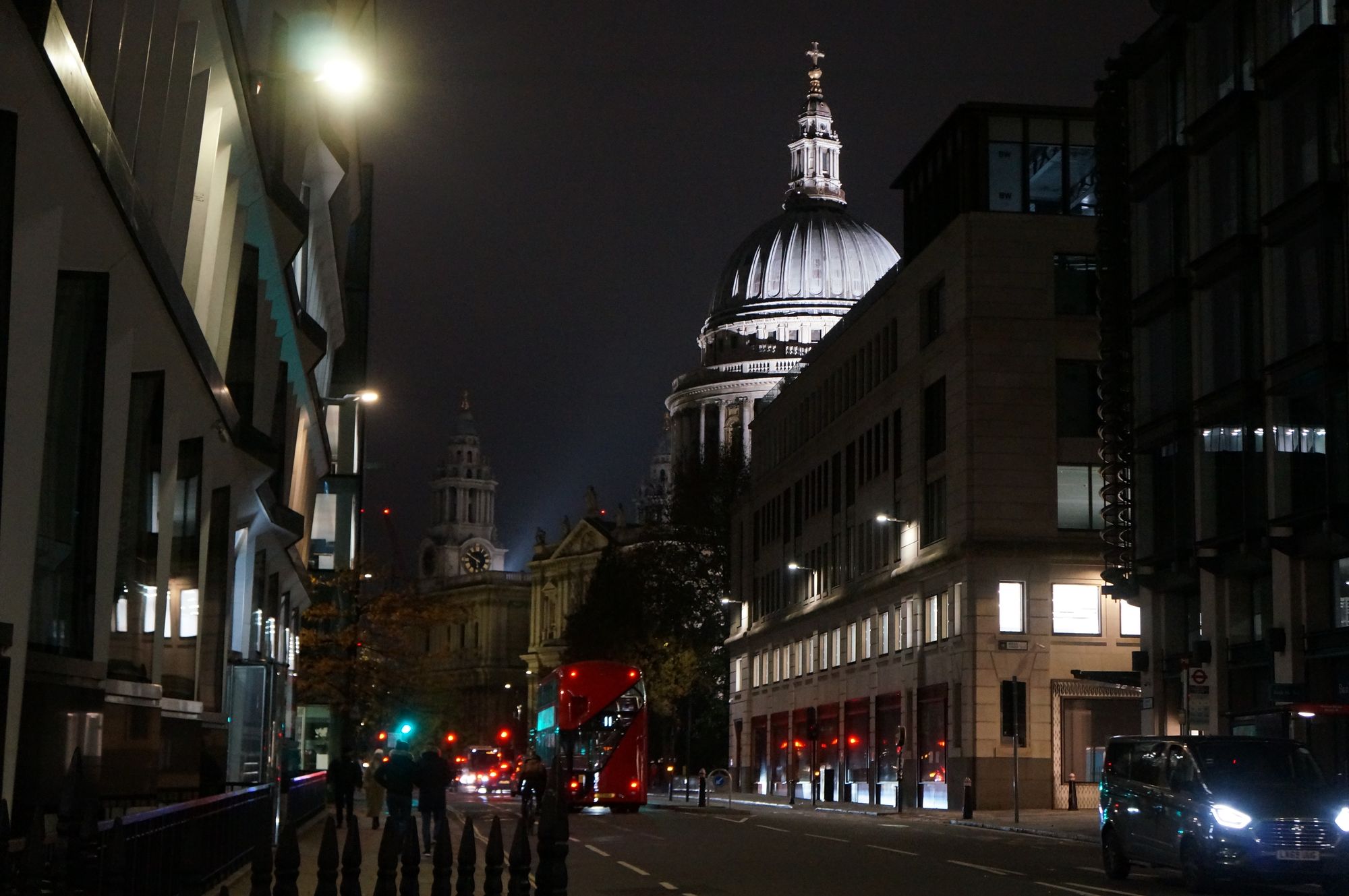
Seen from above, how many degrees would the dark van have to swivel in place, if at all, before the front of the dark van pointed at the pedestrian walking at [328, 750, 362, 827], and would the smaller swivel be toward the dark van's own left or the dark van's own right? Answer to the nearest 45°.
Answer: approximately 180°

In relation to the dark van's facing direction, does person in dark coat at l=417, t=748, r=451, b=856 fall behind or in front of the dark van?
behind

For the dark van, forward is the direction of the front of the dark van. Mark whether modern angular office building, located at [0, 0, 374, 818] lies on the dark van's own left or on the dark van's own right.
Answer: on the dark van's own right

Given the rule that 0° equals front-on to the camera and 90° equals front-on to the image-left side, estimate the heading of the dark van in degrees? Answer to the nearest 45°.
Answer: approximately 315°

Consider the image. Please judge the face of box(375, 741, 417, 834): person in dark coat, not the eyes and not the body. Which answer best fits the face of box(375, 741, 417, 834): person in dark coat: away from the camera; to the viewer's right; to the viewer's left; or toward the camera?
away from the camera

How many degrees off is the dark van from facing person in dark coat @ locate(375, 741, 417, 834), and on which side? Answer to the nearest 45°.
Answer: approximately 135° to its right

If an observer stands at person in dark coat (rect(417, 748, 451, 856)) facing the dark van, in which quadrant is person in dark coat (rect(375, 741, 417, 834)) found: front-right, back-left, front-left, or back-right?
back-left

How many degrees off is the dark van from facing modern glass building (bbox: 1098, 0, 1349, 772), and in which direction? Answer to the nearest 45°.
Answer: approximately 135° to its left
